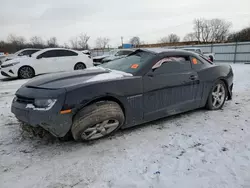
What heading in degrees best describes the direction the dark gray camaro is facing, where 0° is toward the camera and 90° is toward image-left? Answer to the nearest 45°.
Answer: approximately 45°

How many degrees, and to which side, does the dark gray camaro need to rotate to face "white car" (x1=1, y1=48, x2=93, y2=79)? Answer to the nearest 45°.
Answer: approximately 90° to its right
